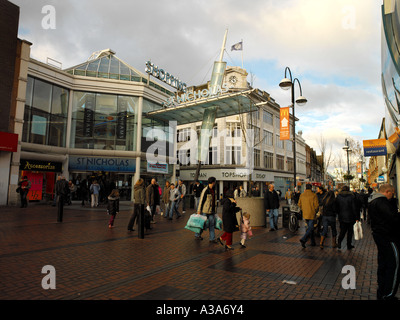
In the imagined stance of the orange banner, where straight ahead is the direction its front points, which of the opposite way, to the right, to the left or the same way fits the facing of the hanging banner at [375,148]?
the same way

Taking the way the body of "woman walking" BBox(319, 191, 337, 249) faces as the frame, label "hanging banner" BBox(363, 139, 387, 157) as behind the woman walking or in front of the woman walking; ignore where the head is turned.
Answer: in front

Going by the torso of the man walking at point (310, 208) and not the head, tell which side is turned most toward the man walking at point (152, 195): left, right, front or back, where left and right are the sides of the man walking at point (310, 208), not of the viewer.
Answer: left

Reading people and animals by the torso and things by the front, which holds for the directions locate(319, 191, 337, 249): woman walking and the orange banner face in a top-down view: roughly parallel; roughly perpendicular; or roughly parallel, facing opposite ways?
roughly parallel, facing opposite ways

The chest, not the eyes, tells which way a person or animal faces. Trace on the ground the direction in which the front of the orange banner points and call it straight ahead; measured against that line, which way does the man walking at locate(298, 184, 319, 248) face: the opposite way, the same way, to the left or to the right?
the opposite way

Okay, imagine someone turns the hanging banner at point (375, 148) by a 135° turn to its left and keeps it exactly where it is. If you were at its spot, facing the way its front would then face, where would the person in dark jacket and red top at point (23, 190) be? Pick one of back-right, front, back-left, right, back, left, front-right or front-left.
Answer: back

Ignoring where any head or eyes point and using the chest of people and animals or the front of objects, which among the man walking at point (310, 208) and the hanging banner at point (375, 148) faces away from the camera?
the man walking

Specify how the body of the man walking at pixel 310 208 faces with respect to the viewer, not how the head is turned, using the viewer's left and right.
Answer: facing away from the viewer

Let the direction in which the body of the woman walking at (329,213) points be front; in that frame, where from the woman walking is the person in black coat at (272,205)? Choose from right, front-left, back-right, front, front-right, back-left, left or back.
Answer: front-left

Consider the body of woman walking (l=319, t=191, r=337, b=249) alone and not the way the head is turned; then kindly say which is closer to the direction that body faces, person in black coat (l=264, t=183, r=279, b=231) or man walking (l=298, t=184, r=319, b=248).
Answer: the person in black coat

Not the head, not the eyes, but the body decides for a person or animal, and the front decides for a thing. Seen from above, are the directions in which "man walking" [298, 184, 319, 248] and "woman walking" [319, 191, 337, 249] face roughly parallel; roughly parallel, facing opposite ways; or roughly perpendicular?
roughly parallel

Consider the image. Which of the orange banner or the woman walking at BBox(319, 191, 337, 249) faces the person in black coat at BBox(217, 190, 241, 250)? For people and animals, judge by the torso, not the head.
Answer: the orange banner

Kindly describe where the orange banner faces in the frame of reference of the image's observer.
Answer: facing the viewer

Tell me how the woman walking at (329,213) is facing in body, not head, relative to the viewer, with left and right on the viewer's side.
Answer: facing away from the viewer

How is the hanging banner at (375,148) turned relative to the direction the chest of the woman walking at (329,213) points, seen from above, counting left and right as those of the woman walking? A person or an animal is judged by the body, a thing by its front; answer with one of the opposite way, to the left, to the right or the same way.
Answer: the opposite way

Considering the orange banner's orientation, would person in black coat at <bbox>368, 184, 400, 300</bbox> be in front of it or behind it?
in front

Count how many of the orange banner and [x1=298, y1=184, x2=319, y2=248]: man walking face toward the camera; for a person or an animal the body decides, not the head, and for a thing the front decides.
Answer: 1

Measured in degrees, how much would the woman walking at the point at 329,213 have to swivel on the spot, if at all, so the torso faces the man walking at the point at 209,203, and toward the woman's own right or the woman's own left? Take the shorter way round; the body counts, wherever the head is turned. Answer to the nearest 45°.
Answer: approximately 135° to the woman's own left

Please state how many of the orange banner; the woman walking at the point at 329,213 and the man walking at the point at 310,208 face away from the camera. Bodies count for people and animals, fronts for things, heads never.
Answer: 2

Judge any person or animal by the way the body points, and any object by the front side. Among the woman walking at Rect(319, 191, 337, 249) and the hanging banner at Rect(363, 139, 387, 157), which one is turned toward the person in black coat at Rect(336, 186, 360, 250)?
the hanging banner
